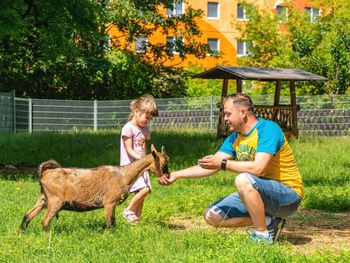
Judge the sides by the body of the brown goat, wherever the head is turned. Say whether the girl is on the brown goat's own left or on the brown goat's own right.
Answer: on the brown goat's own left

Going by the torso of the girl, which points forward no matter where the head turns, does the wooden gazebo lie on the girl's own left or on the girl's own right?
on the girl's own left

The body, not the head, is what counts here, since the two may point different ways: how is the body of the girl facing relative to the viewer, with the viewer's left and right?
facing the viewer and to the right of the viewer

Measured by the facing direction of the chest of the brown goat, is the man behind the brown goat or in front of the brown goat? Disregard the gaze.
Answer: in front

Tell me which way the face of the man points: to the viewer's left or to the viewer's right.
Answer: to the viewer's left

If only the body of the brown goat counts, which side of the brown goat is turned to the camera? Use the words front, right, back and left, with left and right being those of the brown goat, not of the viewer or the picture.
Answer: right

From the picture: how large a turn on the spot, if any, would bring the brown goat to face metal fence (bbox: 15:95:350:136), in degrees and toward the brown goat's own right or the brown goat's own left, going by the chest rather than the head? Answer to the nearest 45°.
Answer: approximately 90° to the brown goat's own left

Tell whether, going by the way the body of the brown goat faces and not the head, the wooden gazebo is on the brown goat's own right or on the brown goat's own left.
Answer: on the brown goat's own left

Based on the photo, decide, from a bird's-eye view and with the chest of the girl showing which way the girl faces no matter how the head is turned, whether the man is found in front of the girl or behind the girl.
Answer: in front

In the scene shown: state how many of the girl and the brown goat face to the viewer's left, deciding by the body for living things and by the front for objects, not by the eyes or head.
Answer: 0
